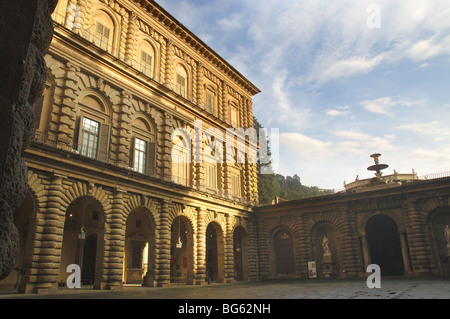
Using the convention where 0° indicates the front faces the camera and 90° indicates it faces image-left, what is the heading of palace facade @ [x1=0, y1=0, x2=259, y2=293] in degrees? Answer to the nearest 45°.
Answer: approximately 315°
